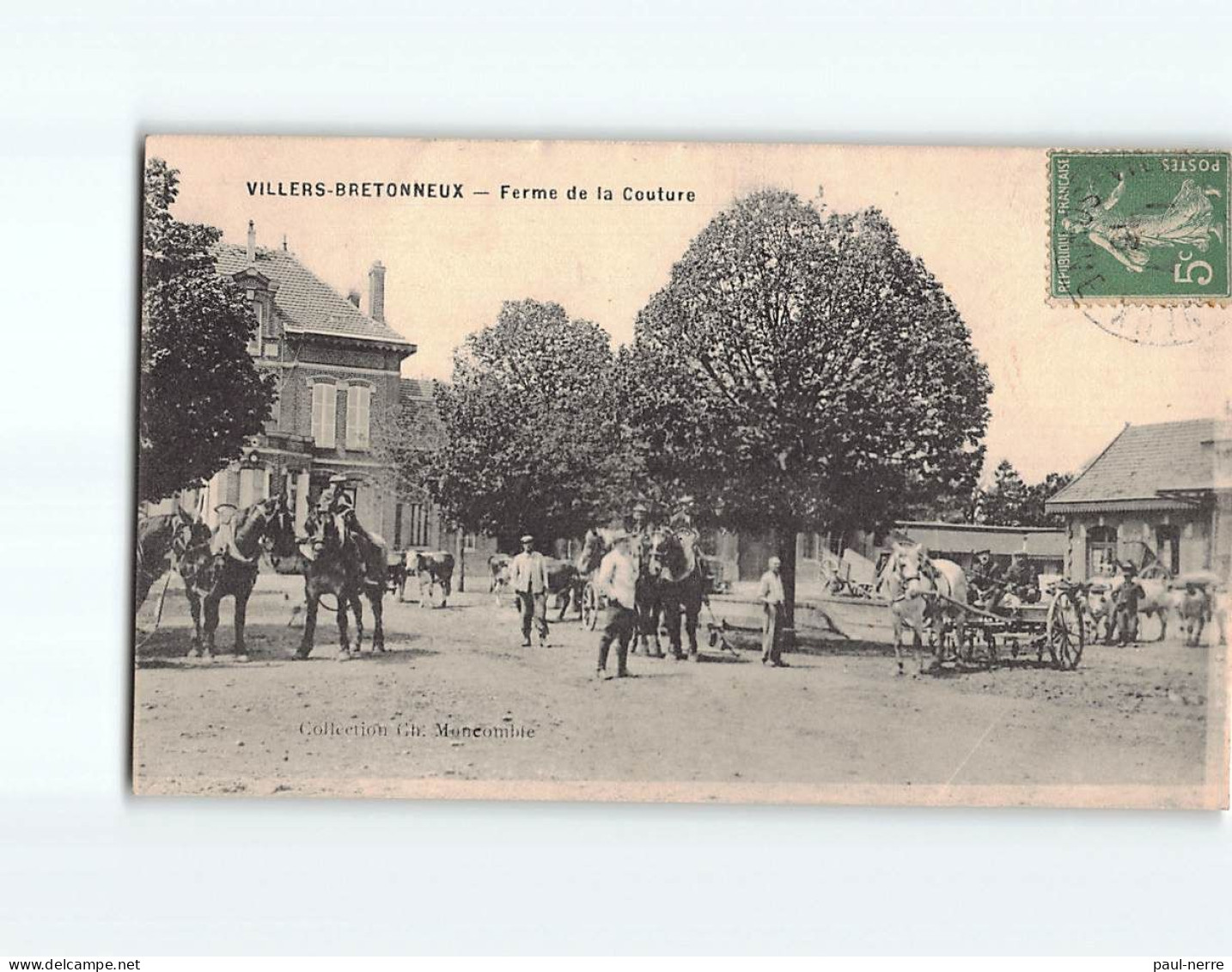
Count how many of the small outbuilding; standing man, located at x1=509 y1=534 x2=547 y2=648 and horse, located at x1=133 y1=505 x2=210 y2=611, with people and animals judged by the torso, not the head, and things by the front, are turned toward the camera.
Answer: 2

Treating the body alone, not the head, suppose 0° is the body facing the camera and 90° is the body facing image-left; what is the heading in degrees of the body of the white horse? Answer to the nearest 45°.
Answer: approximately 45°

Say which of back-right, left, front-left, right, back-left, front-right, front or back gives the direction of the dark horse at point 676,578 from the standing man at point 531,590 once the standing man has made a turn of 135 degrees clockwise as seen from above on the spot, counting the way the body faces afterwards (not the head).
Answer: back-right
